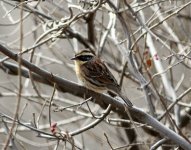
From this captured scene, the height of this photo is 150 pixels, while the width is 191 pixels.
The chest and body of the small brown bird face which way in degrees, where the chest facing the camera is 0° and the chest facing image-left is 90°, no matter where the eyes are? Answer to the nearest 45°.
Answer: approximately 90°
